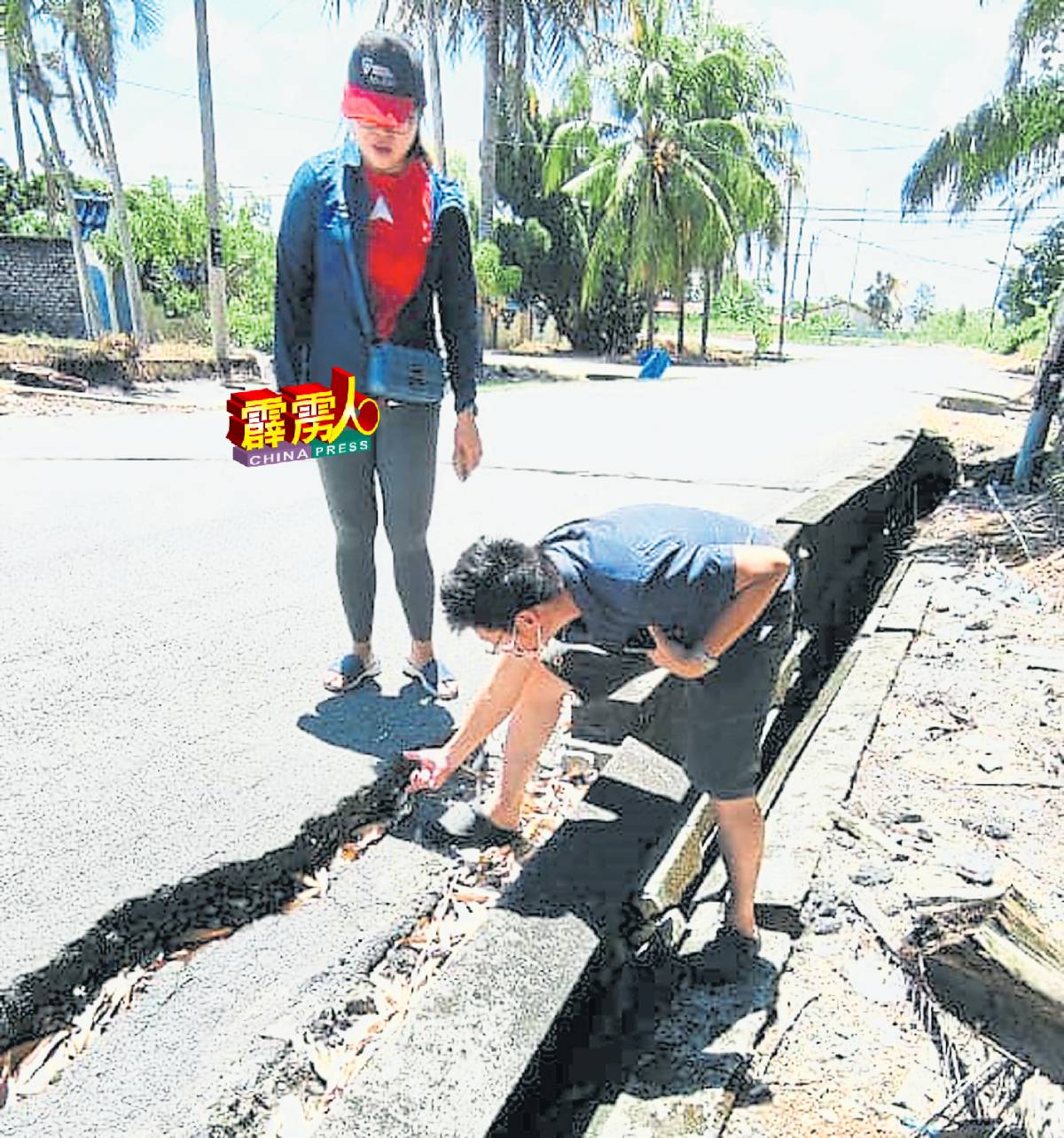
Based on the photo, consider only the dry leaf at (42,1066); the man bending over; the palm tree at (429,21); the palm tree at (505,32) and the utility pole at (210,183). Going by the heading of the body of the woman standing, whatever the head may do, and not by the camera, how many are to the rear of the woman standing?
3

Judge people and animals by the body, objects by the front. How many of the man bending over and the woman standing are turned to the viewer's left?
1

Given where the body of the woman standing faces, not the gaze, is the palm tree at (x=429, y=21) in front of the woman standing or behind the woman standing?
behind

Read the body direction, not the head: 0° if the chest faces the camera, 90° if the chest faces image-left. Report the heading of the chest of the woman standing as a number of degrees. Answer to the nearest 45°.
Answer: approximately 0°

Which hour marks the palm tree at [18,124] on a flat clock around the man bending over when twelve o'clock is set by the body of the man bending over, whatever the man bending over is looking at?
The palm tree is roughly at 2 o'clock from the man bending over.

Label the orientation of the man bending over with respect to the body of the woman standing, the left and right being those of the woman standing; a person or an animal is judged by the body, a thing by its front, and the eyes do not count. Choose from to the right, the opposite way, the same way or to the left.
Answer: to the right

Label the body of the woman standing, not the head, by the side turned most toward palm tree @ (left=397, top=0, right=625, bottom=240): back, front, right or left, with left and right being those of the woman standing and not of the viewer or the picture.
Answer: back

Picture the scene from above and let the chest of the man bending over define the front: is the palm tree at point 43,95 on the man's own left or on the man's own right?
on the man's own right

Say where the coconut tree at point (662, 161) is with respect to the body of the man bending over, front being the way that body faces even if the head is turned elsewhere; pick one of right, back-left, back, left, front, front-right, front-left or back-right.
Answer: right

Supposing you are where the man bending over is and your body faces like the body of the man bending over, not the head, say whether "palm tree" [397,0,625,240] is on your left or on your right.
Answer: on your right

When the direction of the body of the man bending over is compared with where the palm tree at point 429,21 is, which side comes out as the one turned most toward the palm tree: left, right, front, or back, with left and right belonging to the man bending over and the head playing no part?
right

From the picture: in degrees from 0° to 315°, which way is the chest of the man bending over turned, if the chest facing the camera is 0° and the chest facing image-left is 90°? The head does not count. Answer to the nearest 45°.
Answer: approximately 90°

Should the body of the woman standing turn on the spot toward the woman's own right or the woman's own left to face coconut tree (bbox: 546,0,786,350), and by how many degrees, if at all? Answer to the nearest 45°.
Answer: approximately 180°

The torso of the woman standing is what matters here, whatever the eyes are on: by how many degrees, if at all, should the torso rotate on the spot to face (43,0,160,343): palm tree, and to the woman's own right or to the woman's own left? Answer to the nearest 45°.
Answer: approximately 180°

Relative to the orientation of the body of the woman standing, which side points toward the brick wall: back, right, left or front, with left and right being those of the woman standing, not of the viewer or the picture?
back

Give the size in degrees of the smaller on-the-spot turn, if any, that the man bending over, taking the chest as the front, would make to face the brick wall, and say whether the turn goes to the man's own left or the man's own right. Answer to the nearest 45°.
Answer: approximately 45° to the man's own right

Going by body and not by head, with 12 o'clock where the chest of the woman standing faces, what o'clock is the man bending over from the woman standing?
The man bending over is roughly at 11 o'clock from the woman standing.
